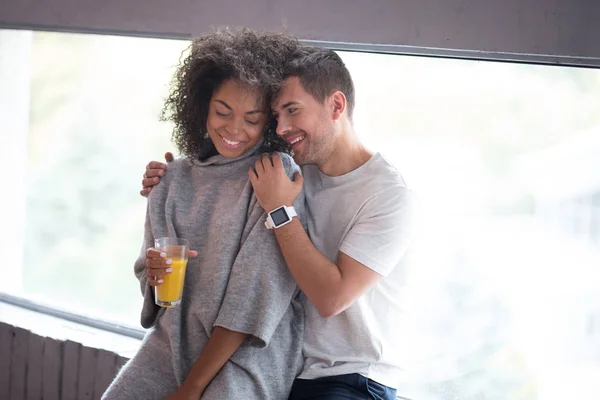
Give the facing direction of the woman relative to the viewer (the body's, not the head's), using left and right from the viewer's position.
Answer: facing the viewer and to the left of the viewer

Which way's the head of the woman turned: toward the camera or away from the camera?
toward the camera

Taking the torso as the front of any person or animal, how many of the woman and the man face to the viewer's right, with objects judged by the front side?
0

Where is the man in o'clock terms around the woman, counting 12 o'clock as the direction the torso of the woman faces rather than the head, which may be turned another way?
The man is roughly at 8 o'clock from the woman.

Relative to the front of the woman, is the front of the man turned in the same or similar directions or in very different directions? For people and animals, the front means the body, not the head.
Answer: same or similar directions

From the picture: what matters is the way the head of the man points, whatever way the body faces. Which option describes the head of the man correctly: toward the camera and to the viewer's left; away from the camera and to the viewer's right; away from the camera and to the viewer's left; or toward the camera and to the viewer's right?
toward the camera and to the viewer's left
